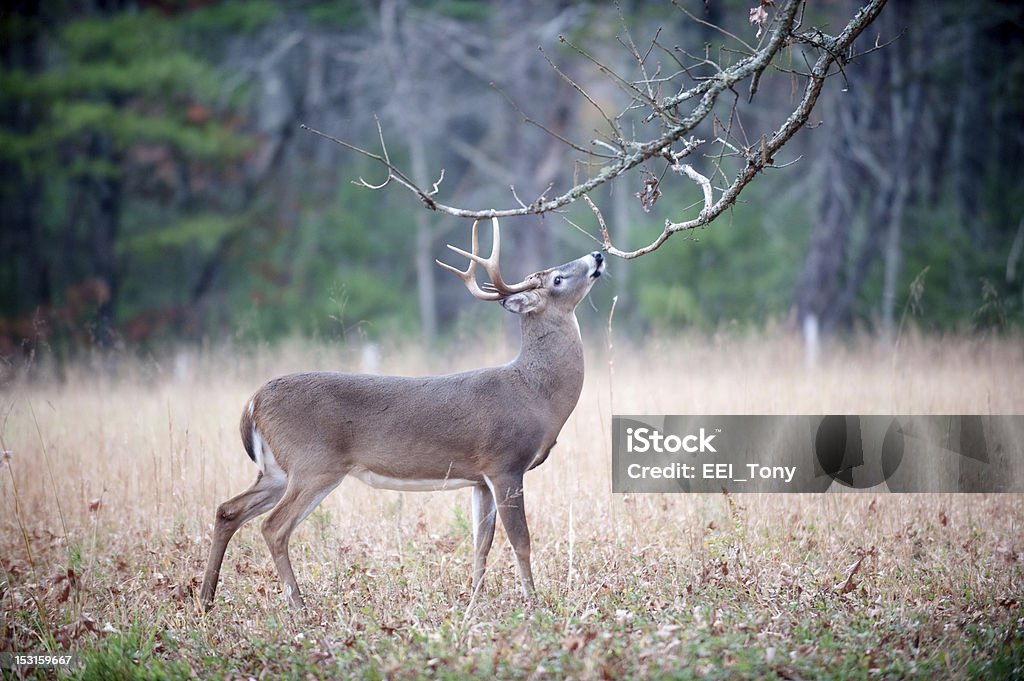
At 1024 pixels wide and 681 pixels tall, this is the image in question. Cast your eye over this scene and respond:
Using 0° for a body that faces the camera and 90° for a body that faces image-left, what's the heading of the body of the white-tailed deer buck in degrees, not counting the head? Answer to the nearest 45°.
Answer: approximately 270°
